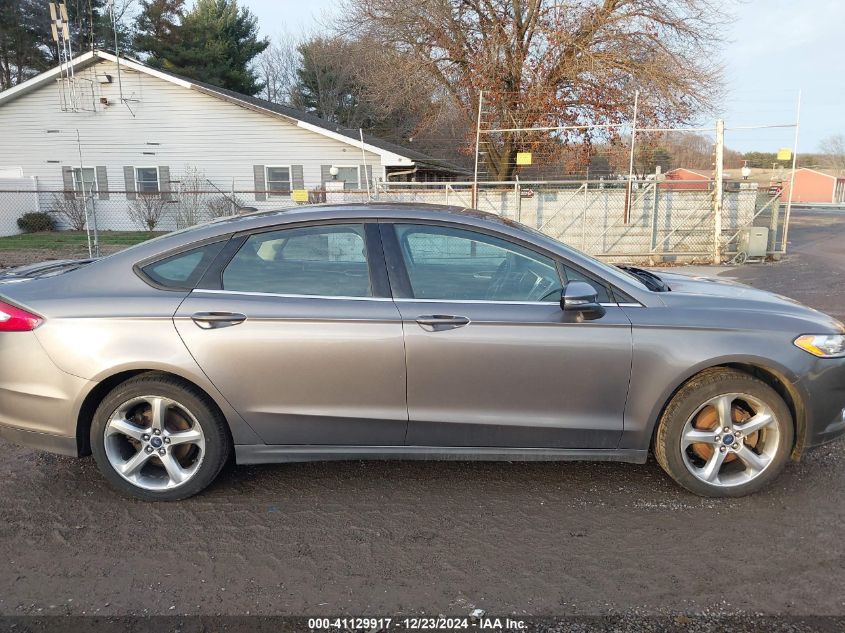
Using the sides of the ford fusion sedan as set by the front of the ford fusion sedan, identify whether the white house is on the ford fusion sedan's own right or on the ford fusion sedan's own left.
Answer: on the ford fusion sedan's own left

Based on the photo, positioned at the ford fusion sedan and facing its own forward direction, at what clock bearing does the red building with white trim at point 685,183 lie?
The red building with white trim is roughly at 10 o'clock from the ford fusion sedan.

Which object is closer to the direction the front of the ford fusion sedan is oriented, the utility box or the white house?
the utility box

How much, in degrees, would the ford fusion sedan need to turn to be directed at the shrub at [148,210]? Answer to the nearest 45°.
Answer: approximately 135° to its left

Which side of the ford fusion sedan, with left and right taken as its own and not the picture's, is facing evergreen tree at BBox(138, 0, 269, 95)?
left

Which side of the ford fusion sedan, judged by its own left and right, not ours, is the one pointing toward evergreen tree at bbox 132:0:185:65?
left

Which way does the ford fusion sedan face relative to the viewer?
to the viewer's right

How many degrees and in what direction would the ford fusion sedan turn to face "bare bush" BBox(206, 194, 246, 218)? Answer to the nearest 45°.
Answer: approximately 90° to its left

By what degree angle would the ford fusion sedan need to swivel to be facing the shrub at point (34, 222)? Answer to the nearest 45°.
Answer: approximately 135° to its left

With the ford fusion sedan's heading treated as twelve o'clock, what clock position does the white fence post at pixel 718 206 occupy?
The white fence post is roughly at 10 o'clock from the ford fusion sedan.

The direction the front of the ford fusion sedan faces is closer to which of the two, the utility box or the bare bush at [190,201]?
the utility box

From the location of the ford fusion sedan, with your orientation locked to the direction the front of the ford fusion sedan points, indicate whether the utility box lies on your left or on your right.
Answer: on your left

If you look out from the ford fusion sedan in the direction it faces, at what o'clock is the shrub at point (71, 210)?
The shrub is roughly at 8 o'clock from the ford fusion sedan.
